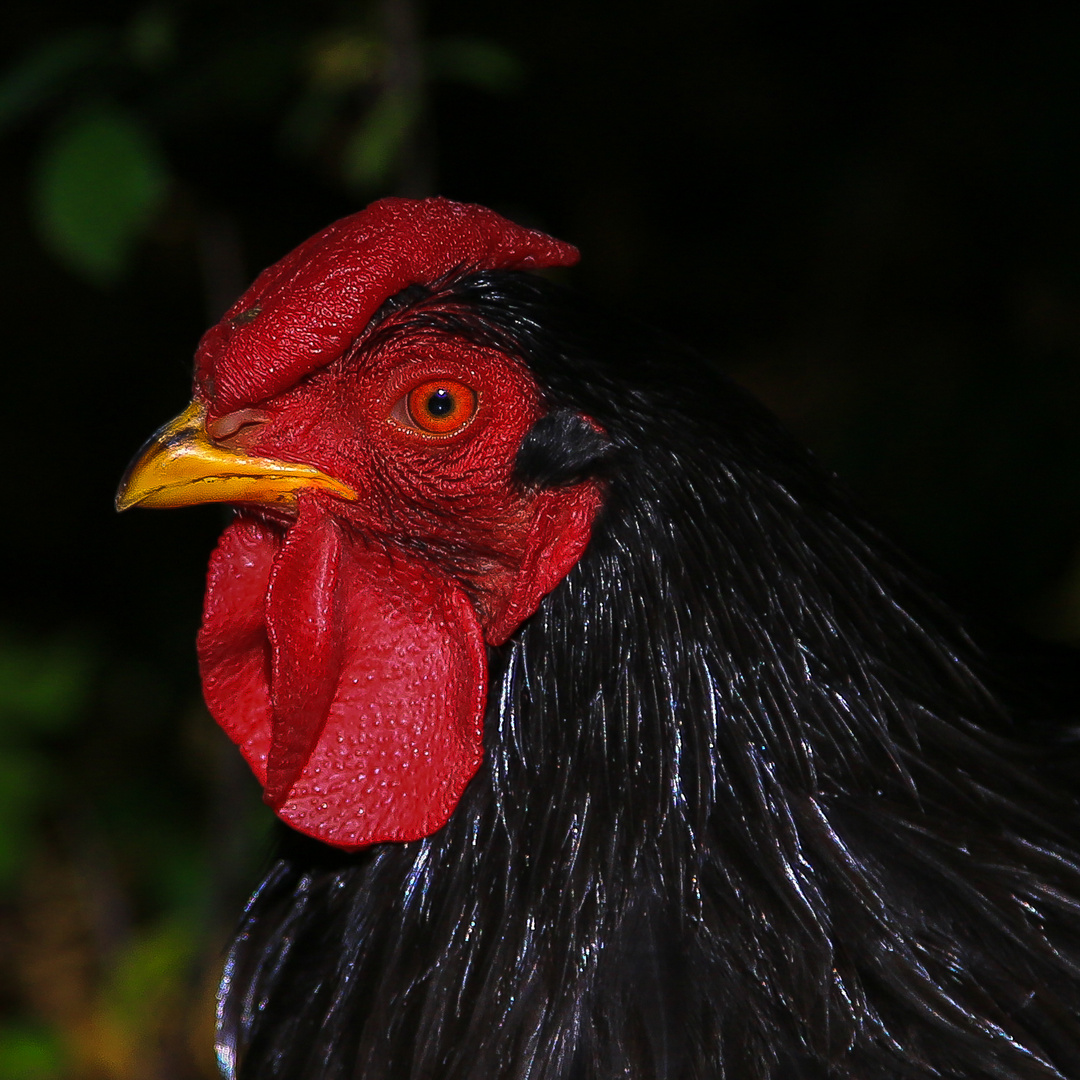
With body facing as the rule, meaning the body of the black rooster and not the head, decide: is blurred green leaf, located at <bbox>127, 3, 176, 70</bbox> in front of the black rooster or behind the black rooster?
in front

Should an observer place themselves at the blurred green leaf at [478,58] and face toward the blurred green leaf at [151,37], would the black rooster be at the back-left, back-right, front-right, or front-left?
back-left

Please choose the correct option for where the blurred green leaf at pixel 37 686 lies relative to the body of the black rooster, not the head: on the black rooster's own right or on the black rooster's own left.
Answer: on the black rooster's own right

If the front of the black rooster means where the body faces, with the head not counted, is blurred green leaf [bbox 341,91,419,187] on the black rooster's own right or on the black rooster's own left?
on the black rooster's own right

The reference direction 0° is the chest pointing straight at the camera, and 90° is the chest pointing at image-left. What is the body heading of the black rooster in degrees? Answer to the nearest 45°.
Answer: approximately 90°

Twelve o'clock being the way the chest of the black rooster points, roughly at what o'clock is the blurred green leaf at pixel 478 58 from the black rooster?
The blurred green leaf is roughly at 2 o'clock from the black rooster.

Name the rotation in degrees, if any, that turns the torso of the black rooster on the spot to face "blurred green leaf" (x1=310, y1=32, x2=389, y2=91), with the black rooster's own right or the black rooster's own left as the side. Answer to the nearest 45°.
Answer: approximately 45° to the black rooster's own right
